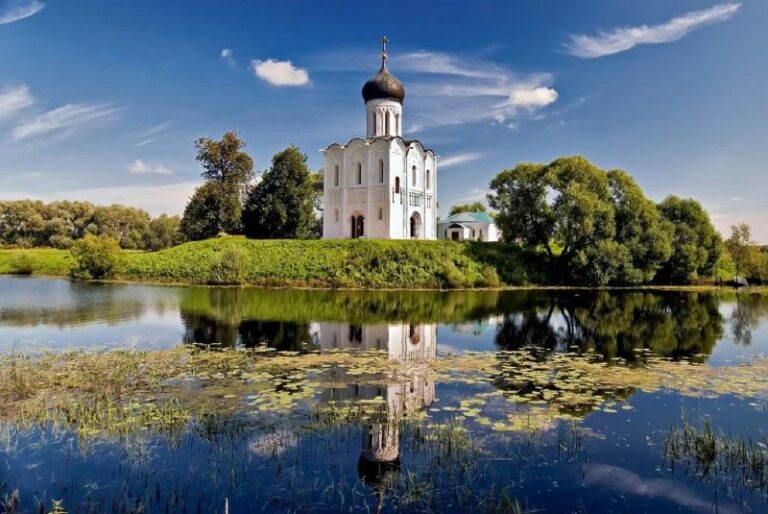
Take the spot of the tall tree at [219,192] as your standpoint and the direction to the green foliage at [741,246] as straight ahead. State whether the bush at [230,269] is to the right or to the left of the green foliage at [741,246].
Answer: right

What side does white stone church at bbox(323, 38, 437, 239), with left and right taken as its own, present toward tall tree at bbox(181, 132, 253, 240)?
right

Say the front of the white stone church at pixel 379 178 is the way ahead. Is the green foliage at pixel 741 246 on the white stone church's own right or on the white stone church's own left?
on the white stone church's own left

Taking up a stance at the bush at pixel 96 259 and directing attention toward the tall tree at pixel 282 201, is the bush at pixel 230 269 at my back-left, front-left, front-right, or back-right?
front-right

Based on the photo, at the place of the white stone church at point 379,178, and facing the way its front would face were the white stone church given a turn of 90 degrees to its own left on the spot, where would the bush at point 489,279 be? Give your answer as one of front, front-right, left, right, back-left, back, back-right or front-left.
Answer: front

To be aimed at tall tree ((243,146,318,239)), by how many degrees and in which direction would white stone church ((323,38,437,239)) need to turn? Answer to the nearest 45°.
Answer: approximately 90° to its right

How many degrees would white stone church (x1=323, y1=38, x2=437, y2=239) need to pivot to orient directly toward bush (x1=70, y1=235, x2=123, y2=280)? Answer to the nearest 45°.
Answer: approximately 45° to its right

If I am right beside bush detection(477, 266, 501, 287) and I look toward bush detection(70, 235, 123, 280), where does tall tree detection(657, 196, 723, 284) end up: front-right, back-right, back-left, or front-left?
back-right

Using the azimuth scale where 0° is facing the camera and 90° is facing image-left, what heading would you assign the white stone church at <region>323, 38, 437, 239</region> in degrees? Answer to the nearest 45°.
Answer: approximately 45°

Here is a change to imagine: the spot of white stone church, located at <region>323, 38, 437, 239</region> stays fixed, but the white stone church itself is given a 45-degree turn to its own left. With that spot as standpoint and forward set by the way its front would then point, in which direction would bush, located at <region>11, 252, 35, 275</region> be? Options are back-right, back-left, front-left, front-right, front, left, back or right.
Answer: right

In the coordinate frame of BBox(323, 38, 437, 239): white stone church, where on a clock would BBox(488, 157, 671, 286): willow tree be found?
The willow tree is roughly at 8 o'clock from the white stone church.

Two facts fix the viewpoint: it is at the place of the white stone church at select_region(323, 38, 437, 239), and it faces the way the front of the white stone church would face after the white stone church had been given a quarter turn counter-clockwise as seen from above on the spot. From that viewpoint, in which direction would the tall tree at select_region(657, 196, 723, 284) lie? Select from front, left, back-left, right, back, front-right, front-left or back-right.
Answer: front-left
